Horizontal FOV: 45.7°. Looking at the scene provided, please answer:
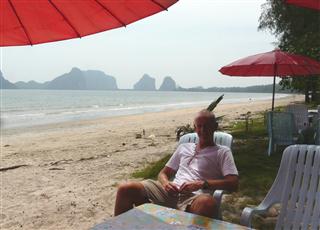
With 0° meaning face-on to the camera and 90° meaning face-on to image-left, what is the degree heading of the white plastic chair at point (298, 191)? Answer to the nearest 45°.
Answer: approximately 45°

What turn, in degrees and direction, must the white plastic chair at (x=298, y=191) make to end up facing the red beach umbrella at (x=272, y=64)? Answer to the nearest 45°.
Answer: approximately 135° to its right

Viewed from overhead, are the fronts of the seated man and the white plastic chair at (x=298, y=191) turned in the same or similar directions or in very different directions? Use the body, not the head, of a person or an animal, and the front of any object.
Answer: same or similar directions

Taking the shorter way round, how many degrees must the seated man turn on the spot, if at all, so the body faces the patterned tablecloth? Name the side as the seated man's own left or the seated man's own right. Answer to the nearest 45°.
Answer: approximately 45° to the seated man's own left

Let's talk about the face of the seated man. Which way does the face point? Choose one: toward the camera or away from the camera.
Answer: toward the camera

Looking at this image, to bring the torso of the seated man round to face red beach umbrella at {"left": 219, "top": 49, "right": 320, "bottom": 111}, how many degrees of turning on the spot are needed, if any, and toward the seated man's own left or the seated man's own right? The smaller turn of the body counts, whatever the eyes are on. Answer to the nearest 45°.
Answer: approximately 135° to the seated man's own right

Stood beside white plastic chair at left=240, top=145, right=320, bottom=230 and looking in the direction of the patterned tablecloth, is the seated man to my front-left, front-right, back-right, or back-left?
front-right

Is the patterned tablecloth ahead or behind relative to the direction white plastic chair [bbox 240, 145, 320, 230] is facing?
ahead

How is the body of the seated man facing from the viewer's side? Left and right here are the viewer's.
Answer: facing the viewer and to the left of the viewer

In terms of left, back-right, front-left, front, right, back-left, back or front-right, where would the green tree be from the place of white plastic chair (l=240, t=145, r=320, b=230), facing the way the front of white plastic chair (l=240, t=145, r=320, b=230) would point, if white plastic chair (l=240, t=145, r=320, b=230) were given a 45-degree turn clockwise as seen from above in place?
right

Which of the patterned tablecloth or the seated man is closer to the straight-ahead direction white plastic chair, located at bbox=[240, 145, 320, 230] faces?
the patterned tablecloth

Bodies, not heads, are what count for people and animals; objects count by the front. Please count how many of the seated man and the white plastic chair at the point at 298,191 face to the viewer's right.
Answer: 0

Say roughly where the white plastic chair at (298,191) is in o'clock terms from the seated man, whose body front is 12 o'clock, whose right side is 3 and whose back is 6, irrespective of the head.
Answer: The white plastic chair is roughly at 10 o'clock from the seated man.

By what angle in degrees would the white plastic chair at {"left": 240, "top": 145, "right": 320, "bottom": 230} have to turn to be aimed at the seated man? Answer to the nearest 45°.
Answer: approximately 45° to its right

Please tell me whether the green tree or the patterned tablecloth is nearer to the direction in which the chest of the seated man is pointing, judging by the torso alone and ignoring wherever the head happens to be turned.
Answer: the patterned tablecloth
